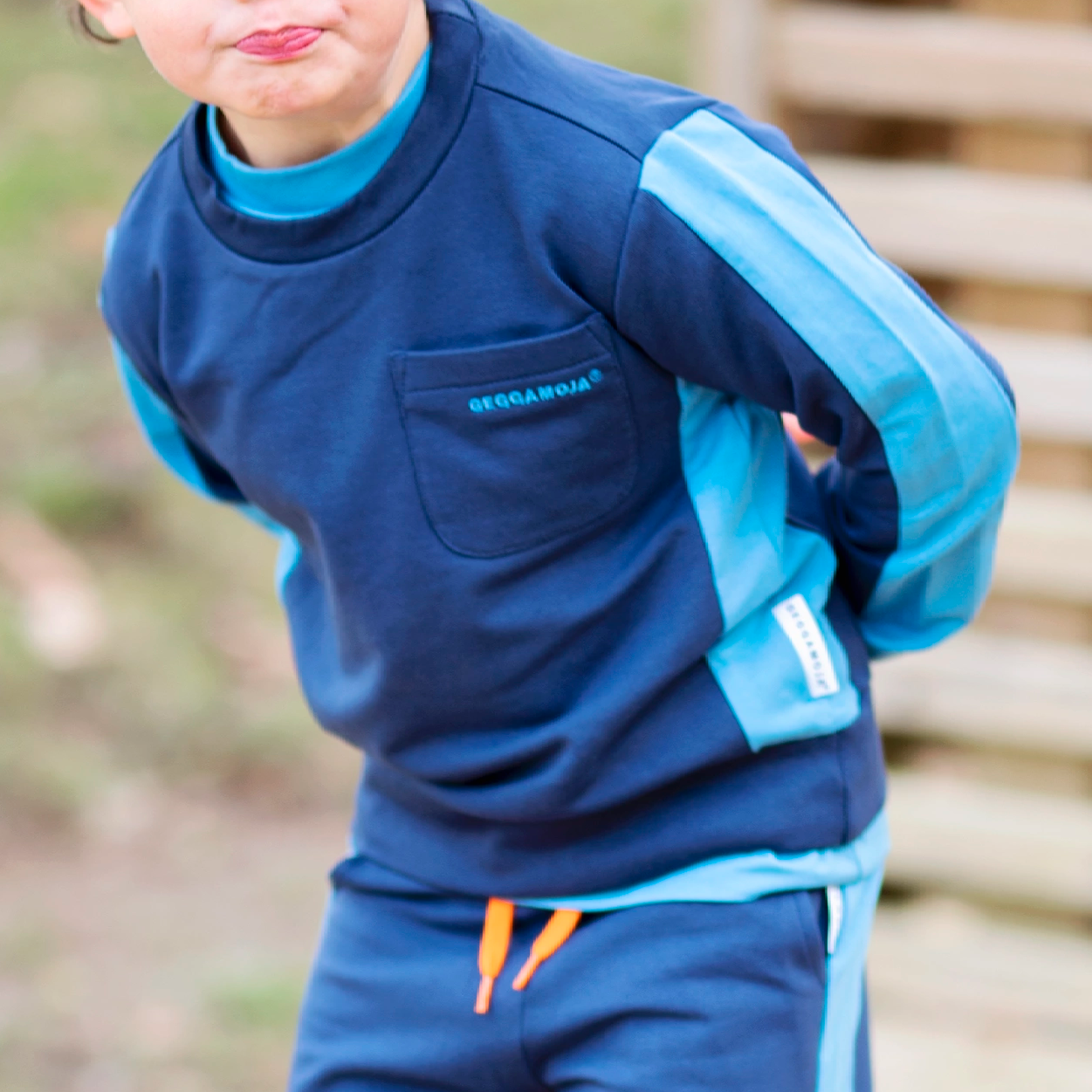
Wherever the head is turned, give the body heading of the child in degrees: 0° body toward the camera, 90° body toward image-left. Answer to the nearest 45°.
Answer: approximately 45°

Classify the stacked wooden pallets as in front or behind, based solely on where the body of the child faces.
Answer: behind
